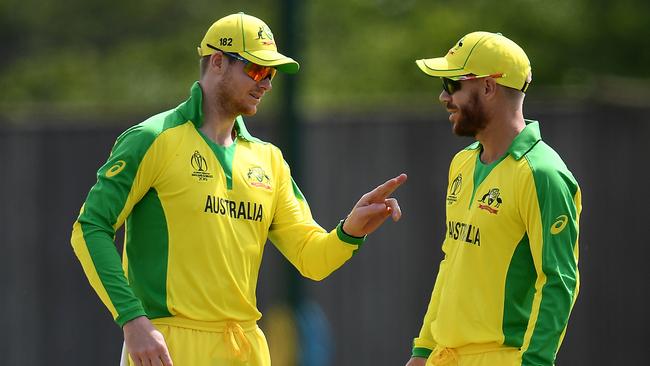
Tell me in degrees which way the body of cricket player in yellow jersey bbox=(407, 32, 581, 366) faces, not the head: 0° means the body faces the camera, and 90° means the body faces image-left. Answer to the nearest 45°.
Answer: approximately 45°

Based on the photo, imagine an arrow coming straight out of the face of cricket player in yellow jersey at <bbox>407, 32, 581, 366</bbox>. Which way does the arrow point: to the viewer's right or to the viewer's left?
to the viewer's left

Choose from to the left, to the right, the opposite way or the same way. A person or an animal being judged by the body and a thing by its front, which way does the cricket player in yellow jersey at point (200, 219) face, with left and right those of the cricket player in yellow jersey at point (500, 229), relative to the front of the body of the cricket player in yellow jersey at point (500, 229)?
to the left

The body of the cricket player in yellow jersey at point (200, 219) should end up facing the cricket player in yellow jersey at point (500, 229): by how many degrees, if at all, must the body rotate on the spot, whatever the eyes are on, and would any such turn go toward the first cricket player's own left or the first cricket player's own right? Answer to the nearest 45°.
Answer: approximately 45° to the first cricket player's own left

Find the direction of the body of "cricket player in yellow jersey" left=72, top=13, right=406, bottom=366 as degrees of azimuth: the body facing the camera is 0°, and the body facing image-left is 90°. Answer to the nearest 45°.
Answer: approximately 315°
